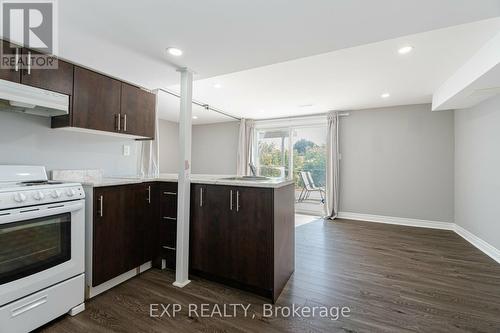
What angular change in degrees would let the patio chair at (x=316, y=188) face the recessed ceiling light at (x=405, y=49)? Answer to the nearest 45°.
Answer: approximately 90° to its right

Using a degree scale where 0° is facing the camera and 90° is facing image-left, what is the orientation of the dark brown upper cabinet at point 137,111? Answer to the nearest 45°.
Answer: approximately 315°

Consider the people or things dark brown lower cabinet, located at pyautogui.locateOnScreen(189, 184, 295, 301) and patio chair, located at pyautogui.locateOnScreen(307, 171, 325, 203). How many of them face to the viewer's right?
1

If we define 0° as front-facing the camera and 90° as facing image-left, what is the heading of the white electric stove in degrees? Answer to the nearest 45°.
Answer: approximately 315°

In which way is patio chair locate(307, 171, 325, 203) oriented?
to the viewer's right

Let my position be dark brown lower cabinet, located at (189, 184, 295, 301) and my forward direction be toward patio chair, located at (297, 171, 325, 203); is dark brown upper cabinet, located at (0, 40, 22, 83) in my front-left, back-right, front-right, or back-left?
back-left

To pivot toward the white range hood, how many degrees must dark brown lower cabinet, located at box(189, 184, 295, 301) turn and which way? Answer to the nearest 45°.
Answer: approximately 45° to its right

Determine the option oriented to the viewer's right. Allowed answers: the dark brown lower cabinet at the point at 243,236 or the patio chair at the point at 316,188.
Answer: the patio chair

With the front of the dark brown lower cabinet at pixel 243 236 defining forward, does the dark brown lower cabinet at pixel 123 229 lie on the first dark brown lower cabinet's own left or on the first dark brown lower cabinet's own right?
on the first dark brown lower cabinet's own right

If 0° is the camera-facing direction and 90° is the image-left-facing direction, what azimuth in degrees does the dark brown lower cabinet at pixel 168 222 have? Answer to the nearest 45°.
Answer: approximately 45°

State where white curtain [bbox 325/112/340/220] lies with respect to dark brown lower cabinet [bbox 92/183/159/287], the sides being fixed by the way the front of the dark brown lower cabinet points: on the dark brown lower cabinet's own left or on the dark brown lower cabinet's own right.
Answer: on the dark brown lower cabinet's own left

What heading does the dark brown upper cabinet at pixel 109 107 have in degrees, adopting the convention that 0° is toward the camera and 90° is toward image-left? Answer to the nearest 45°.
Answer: approximately 315°
